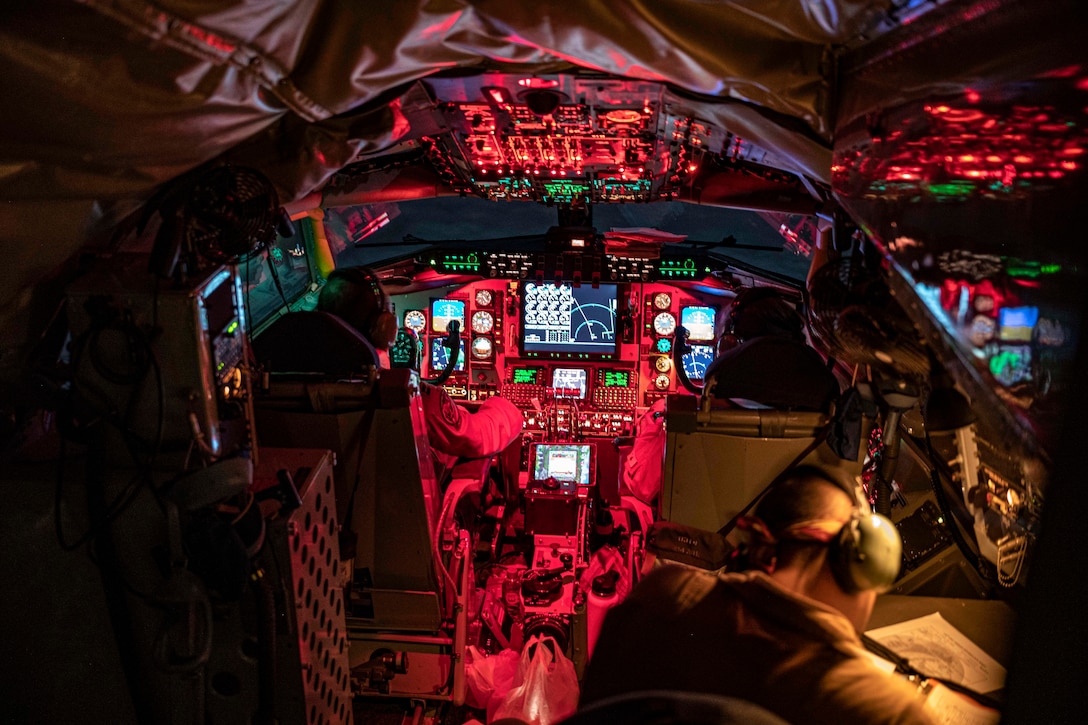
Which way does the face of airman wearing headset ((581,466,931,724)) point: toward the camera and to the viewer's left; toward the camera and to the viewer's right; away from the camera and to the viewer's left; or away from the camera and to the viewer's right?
away from the camera and to the viewer's right

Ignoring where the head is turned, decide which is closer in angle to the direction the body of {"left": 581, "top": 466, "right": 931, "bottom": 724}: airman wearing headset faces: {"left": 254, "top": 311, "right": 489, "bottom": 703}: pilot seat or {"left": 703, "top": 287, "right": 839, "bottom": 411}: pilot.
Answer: the pilot

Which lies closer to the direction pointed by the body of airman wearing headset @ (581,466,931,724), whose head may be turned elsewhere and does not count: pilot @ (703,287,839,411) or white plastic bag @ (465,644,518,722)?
the pilot

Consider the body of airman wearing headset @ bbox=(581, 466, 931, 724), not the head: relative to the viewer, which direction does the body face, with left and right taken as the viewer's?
facing away from the viewer and to the right of the viewer

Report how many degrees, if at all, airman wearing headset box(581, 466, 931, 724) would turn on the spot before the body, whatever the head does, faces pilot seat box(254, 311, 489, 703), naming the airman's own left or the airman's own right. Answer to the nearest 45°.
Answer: approximately 90° to the airman's own left

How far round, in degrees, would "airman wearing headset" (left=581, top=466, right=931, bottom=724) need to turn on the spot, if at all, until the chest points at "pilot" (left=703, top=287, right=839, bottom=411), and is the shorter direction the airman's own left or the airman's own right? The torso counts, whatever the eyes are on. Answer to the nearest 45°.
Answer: approximately 45° to the airman's own left

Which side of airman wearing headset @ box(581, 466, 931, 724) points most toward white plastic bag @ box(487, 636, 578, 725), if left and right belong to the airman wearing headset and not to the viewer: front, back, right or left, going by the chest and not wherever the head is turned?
left

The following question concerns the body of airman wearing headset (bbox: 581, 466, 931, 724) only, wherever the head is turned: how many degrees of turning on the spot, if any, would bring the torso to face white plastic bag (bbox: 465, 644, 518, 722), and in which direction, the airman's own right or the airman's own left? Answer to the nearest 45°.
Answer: approximately 90° to the airman's own left

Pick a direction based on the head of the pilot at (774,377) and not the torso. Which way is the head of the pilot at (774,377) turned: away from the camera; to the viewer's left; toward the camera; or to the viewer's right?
away from the camera

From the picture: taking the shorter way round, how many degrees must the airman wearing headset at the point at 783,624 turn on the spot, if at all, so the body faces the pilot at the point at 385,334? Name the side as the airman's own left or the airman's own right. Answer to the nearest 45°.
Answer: approximately 90° to the airman's own left
